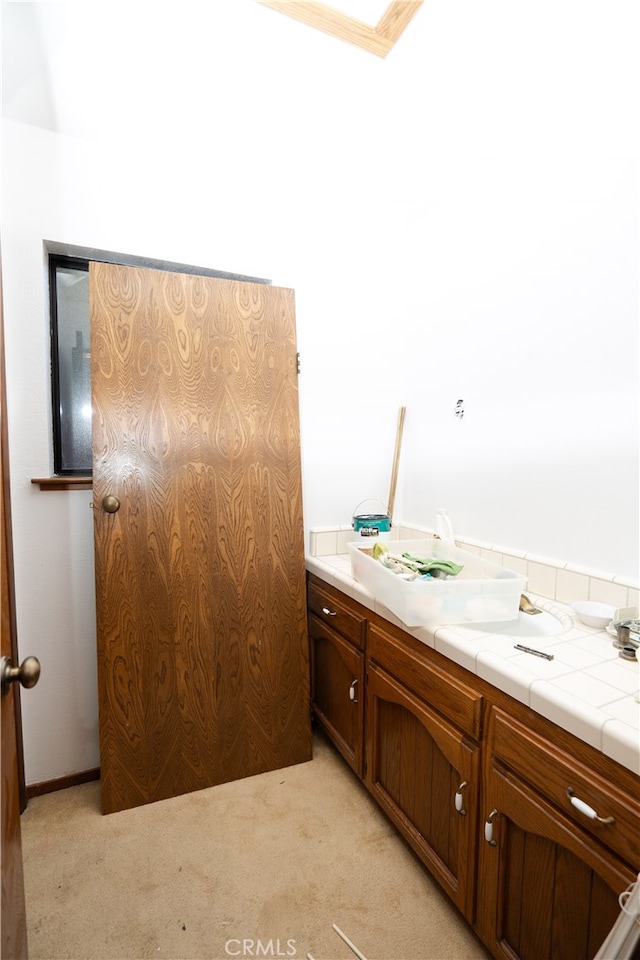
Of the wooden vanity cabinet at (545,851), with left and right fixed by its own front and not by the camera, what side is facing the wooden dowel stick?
right

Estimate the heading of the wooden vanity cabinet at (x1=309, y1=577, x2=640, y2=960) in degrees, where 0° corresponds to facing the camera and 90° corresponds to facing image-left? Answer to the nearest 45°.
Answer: approximately 45°

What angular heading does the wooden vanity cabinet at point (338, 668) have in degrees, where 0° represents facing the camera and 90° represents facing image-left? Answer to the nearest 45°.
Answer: approximately 45°

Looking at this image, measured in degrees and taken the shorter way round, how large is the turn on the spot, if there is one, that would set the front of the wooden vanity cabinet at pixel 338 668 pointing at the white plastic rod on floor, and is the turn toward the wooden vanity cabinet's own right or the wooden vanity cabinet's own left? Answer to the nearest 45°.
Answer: approximately 45° to the wooden vanity cabinet's own left

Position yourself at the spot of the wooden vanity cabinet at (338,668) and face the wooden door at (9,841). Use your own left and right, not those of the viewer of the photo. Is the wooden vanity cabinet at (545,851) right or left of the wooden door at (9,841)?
left

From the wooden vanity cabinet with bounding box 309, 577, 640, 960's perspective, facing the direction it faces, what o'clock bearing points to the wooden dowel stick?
The wooden dowel stick is roughly at 4 o'clock from the wooden vanity cabinet.
